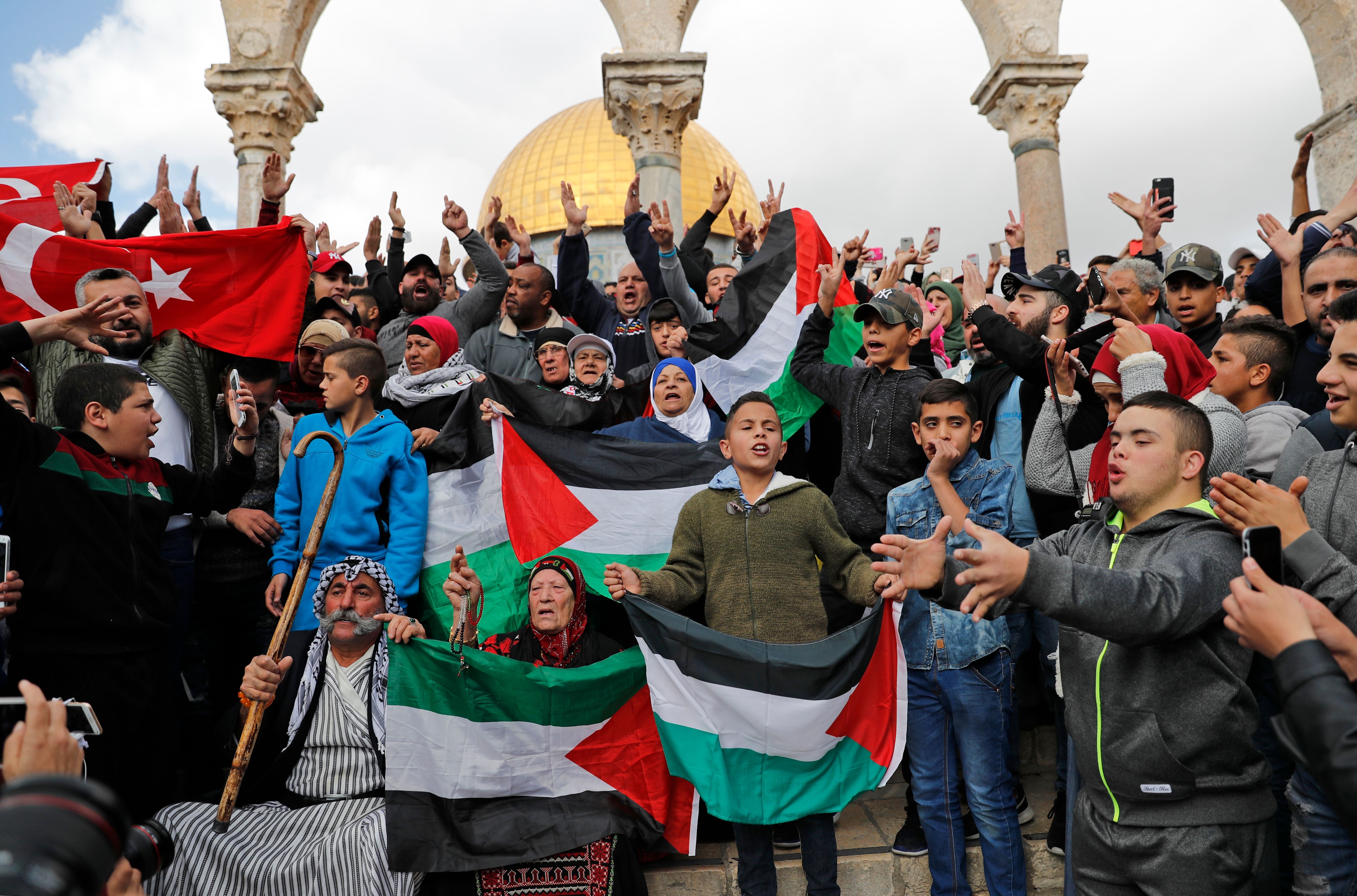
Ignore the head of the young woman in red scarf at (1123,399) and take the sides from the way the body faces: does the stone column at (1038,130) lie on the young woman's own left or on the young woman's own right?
on the young woman's own right

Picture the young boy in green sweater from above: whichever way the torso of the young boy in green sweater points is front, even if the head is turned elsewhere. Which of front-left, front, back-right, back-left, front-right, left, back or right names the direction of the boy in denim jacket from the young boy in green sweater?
left

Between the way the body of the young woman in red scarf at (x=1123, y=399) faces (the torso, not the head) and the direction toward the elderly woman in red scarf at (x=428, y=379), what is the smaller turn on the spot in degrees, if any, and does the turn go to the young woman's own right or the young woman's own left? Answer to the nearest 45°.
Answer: approximately 45° to the young woman's own right

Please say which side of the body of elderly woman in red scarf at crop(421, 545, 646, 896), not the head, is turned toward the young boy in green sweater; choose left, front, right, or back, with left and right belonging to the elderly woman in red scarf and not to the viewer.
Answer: left

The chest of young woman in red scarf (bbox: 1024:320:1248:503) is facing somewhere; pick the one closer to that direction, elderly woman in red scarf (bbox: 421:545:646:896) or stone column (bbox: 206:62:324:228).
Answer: the elderly woman in red scarf

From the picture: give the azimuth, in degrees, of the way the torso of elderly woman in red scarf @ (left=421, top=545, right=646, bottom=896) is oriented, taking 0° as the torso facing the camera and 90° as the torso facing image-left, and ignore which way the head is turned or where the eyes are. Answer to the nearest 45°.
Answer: approximately 0°

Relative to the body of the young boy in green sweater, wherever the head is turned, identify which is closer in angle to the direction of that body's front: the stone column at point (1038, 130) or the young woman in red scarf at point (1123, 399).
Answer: the young woman in red scarf

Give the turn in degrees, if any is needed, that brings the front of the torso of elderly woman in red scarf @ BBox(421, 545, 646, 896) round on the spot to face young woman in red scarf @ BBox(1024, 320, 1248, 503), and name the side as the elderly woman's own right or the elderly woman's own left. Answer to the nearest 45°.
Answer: approximately 90° to the elderly woman's own left

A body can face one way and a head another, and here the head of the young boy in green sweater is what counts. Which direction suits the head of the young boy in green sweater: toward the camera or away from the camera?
toward the camera

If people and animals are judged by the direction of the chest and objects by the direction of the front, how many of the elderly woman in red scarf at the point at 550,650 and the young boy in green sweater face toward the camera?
2

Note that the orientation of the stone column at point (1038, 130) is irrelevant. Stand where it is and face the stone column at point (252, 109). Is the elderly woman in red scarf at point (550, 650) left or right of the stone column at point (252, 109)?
left

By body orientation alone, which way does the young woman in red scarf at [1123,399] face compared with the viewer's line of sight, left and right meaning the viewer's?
facing the viewer and to the left of the viewer

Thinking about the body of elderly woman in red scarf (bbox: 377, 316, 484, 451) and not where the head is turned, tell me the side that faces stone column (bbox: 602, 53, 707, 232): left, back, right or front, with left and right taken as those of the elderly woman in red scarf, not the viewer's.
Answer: back
